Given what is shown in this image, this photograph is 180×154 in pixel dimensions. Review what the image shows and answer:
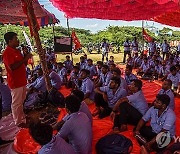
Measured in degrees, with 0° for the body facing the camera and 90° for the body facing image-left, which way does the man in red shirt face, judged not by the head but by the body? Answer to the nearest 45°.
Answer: approximately 270°

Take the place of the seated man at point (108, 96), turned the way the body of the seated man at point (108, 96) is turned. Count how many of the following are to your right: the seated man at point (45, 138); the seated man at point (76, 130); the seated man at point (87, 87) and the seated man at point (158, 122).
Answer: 1

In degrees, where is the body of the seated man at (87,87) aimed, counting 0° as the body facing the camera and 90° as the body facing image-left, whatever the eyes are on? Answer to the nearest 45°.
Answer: approximately 90°

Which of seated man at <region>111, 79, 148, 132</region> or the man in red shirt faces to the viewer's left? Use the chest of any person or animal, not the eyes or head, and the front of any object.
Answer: the seated man

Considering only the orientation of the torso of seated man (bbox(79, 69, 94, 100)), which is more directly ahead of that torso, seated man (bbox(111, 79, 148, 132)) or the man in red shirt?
the man in red shirt

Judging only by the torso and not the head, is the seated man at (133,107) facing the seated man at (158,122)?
no

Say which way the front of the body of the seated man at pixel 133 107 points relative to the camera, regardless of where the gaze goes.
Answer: to the viewer's left

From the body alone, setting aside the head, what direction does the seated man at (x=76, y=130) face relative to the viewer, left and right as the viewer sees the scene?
facing away from the viewer and to the left of the viewer

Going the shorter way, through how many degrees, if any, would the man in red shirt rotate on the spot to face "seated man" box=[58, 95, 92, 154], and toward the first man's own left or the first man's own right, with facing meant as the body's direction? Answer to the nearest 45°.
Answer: approximately 90° to the first man's own right

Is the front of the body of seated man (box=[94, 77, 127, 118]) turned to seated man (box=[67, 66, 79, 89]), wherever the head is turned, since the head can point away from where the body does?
no

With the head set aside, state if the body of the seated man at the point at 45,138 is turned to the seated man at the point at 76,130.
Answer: no
